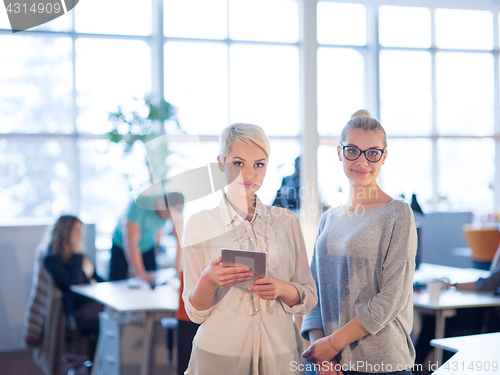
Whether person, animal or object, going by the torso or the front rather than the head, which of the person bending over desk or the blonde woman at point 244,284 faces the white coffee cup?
the person bending over desk

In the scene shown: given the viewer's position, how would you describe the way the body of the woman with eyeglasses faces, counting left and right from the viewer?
facing the viewer and to the left of the viewer

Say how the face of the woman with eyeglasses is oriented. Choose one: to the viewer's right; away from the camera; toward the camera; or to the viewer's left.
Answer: toward the camera

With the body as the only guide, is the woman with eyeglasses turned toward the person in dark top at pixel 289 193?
no

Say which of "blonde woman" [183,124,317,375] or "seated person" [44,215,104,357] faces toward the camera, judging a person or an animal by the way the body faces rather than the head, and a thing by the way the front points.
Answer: the blonde woman

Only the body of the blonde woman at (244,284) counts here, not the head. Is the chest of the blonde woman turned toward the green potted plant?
no

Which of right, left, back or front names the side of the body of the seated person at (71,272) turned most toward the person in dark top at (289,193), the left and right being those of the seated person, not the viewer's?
front

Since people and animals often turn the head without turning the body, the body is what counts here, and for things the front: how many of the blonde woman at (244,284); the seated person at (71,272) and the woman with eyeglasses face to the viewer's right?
1

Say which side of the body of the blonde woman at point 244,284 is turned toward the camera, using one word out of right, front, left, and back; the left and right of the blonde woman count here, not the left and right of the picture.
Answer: front

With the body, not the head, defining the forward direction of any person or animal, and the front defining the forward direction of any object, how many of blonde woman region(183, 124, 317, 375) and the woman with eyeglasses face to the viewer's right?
0

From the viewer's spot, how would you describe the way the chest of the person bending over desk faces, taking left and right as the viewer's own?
facing the viewer and to the right of the viewer

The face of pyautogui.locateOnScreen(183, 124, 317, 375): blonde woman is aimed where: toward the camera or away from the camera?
toward the camera

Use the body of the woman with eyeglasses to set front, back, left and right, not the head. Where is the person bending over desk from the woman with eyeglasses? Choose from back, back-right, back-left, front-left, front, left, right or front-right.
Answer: right

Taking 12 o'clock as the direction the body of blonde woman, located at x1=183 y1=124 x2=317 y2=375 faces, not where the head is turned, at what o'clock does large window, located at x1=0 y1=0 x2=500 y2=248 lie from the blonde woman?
The large window is roughly at 6 o'clock from the blonde woman.

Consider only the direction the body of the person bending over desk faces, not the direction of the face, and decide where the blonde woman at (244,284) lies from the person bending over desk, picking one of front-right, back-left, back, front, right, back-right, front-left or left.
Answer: front-right

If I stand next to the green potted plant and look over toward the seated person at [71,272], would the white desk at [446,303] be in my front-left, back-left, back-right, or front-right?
front-left

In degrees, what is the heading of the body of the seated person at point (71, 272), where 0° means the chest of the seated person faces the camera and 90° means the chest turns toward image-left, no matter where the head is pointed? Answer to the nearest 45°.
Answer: approximately 270°
